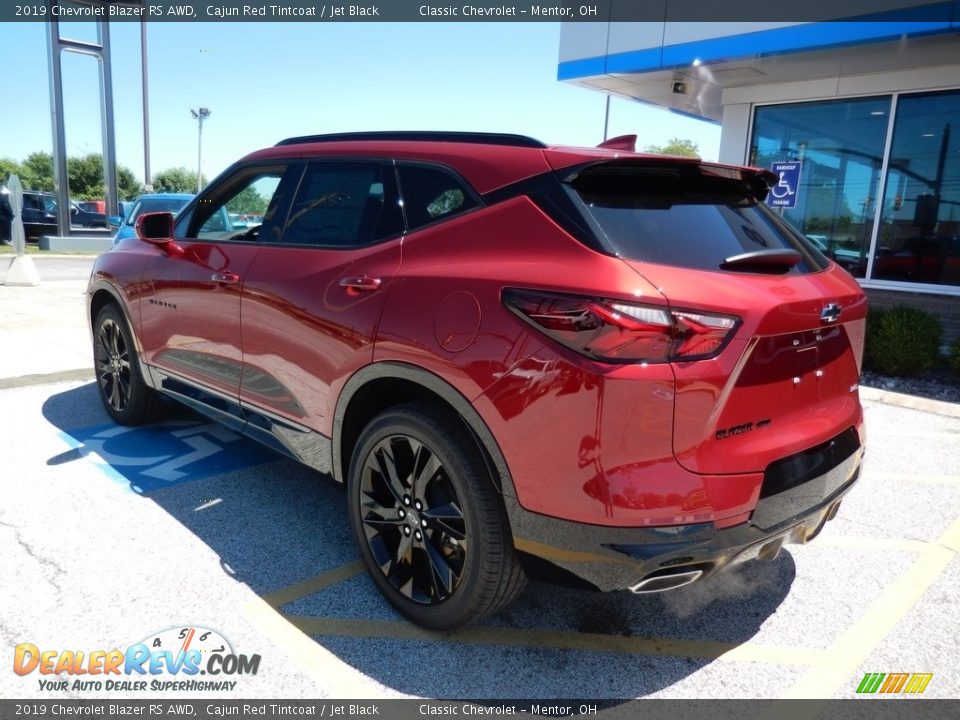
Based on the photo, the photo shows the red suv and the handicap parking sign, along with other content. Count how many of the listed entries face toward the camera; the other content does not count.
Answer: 1

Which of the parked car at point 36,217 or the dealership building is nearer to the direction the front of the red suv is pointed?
the parked car

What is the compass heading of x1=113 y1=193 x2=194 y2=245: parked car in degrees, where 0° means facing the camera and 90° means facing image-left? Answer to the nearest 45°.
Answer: approximately 45°

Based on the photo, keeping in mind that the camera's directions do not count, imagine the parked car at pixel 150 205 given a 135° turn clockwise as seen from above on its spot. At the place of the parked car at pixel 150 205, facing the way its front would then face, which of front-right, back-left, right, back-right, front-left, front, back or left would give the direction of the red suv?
back

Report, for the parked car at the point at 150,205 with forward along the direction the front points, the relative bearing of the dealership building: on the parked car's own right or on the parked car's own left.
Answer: on the parked car's own left

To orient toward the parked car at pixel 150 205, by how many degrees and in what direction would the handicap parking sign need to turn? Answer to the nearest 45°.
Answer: approximately 90° to its right

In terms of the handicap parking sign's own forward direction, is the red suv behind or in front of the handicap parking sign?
in front

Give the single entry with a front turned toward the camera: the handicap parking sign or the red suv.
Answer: the handicap parking sign

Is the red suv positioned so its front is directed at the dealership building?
no

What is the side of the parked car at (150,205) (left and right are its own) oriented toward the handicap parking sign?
left

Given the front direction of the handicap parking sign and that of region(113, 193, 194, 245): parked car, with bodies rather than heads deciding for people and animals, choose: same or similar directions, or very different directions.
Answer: same or similar directions

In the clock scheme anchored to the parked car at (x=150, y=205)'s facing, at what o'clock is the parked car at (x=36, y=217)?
the parked car at (x=36, y=217) is roughly at 4 o'clock from the parked car at (x=150, y=205).

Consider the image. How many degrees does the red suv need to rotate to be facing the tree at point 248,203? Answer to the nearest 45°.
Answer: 0° — it already faces it

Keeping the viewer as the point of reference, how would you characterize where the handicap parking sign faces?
facing the viewer

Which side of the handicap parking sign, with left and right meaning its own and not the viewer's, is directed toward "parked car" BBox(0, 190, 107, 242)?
right

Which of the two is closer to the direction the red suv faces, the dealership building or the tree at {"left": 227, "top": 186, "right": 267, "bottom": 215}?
the tree
